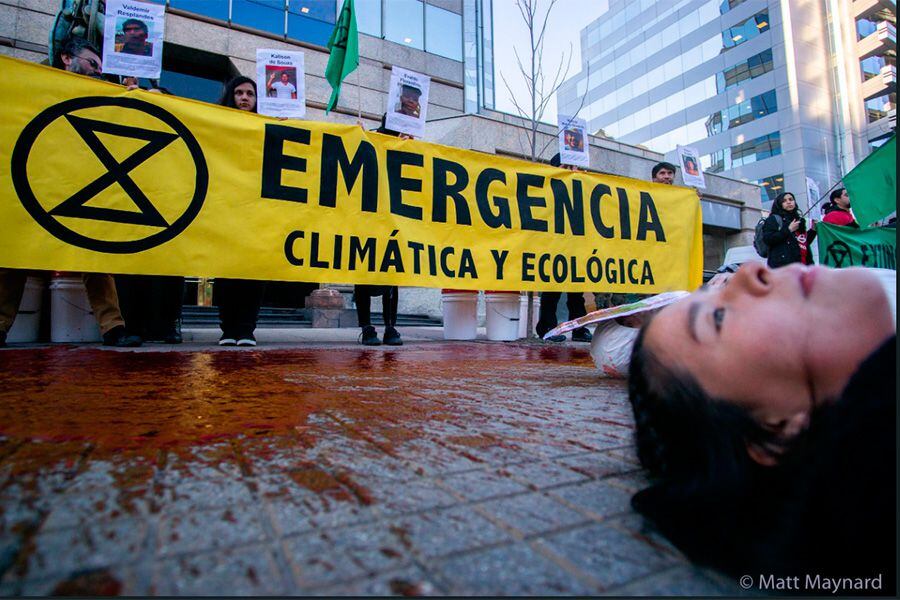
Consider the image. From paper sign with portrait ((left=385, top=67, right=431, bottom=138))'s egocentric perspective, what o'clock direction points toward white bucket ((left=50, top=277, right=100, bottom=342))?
The white bucket is roughly at 3 o'clock from the paper sign with portrait.

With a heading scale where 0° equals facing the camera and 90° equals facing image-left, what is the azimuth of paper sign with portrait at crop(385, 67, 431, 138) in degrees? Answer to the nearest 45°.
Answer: approximately 0°

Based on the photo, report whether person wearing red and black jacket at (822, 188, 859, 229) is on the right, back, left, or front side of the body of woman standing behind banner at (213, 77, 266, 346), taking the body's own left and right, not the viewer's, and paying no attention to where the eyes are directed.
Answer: left

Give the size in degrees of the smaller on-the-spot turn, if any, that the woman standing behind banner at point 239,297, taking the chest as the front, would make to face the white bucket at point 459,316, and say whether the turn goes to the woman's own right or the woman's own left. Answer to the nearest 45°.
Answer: approximately 90° to the woman's own left

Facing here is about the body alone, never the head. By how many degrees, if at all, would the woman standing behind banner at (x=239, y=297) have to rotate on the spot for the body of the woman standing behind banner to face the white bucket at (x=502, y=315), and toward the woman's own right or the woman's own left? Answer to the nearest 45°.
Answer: approximately 90° to the woman's own left

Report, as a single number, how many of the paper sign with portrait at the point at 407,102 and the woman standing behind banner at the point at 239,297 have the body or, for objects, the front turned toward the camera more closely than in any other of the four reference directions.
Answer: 2

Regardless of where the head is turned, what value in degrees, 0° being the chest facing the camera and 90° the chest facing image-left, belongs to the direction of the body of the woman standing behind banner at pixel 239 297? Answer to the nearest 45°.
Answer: approximately 0°

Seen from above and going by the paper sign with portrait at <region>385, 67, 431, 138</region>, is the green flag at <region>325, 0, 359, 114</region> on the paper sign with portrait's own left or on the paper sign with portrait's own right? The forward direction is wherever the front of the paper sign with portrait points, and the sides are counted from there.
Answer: on the paper sign with portrait's own right
